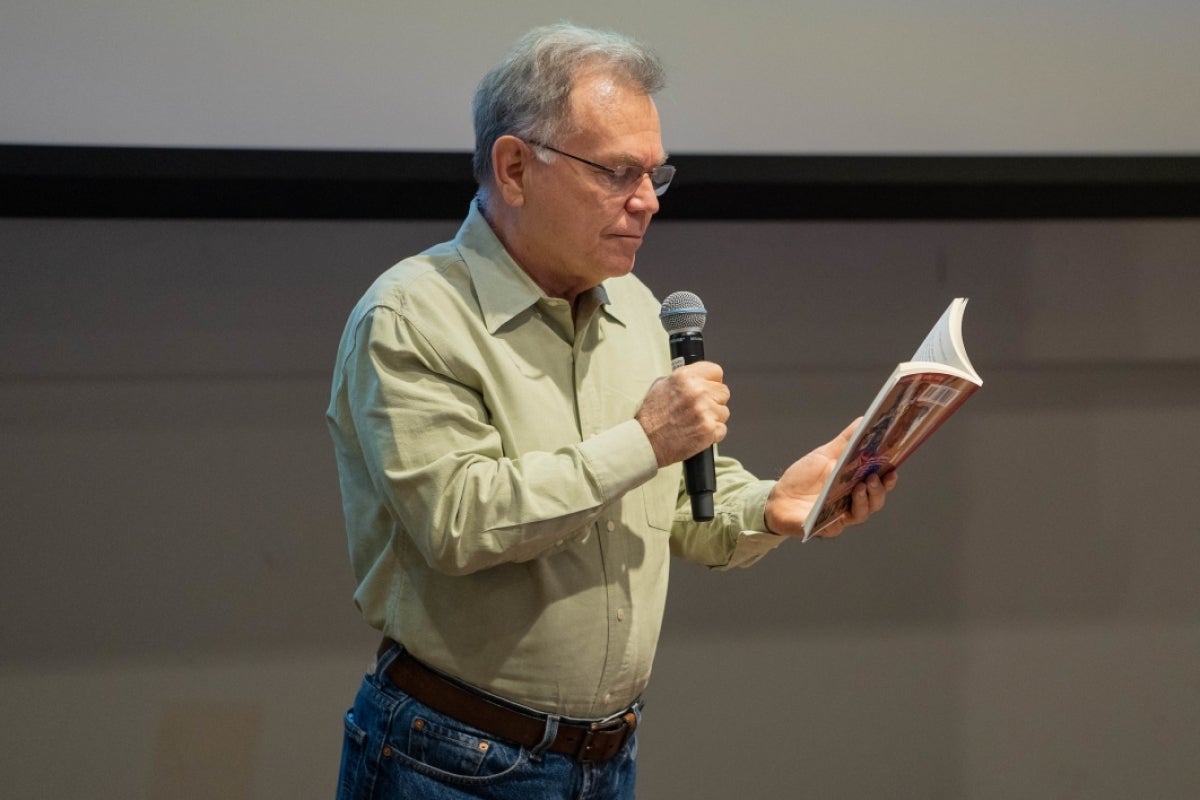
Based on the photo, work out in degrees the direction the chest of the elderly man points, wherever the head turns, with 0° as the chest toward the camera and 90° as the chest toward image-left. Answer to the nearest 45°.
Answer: approximately 315°
